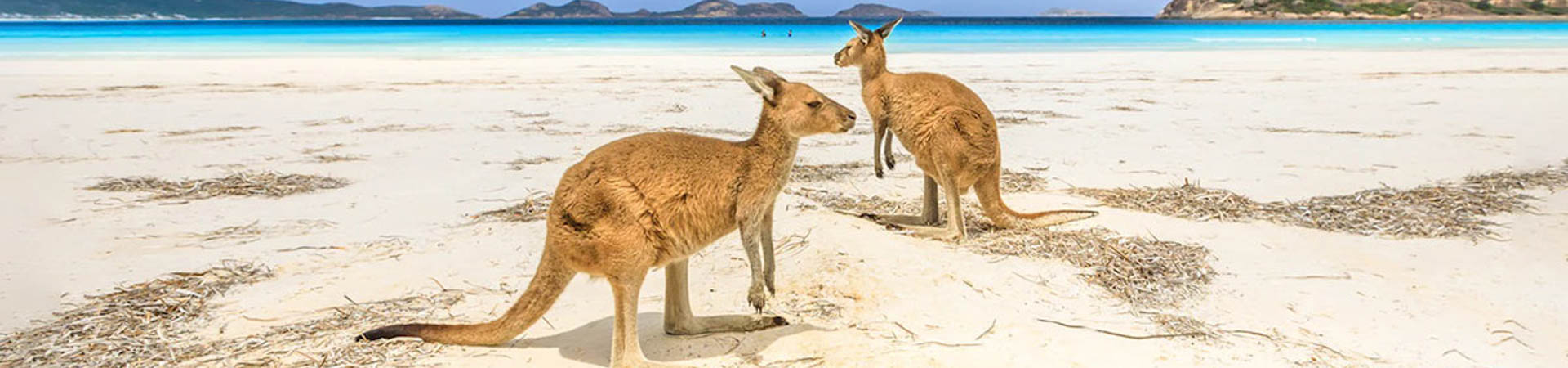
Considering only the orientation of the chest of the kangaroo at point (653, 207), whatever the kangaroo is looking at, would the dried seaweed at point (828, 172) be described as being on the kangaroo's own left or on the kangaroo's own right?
on the kangaroo's own left

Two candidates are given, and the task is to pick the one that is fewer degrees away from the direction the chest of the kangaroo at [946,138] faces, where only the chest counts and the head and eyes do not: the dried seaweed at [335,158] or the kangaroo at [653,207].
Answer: the dried seaweed

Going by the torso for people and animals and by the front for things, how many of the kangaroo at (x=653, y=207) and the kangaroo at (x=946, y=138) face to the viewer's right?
1

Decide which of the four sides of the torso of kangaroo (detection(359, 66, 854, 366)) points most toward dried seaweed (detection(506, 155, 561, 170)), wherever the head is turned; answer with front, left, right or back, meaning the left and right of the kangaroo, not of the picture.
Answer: left

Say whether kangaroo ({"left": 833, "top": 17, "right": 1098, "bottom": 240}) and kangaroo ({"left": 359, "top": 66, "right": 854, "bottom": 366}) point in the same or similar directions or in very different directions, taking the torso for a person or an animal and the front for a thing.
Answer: very different directions

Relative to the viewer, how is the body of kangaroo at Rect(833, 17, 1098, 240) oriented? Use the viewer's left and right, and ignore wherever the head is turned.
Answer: facing to the left of the viewer

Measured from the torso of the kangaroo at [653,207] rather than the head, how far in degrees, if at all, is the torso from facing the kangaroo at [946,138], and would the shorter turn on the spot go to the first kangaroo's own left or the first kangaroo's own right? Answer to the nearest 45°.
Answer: approximately 45° to the first kangaroo's own left

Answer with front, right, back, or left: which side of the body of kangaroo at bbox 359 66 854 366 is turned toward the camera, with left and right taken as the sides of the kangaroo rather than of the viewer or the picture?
right
